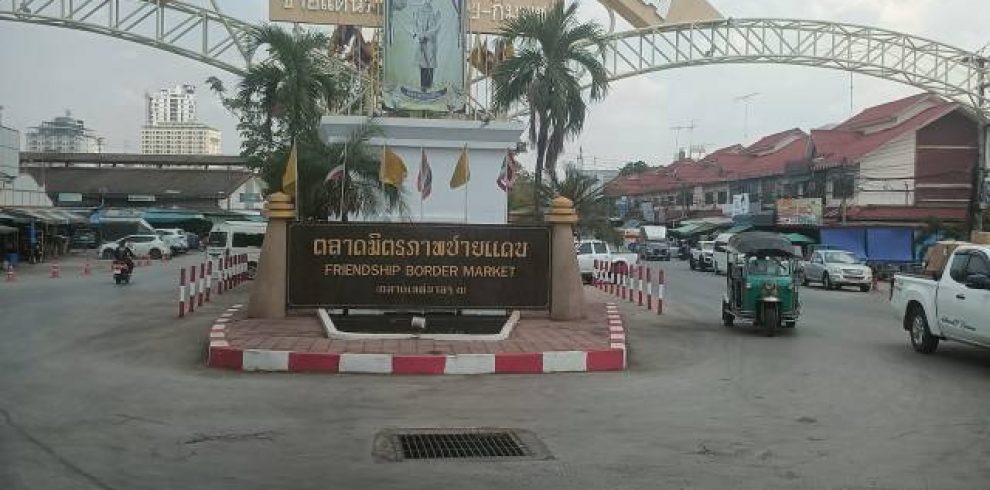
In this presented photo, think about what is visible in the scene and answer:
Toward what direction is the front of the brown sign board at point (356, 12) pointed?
toward the camera

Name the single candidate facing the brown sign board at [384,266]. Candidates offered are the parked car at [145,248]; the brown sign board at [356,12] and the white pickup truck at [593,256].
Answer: the brown sign board at [356,12]

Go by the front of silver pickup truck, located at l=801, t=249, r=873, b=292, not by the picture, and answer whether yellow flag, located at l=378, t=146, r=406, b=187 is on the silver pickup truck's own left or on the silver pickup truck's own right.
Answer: on the silver pickup truck's own right

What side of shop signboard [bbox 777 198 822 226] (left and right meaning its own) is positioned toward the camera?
front

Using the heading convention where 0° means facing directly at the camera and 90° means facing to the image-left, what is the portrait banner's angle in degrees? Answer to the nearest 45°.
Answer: approximately 0°

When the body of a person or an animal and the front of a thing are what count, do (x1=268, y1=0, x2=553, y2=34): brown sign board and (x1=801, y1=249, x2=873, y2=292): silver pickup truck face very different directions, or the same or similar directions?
same or similar directions

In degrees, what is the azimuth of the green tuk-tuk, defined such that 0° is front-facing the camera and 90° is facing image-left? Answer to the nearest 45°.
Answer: approximately 0°

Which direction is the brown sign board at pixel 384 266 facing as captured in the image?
toward the camera

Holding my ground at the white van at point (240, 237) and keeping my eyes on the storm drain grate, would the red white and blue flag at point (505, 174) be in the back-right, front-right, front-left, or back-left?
front-left

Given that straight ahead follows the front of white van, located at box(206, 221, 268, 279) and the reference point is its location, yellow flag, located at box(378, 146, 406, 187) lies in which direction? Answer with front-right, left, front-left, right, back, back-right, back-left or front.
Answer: left

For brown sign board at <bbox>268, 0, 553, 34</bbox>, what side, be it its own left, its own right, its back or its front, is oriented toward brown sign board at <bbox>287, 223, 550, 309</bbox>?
front

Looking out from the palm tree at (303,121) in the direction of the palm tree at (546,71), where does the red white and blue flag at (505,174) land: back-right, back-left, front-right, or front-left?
front-right

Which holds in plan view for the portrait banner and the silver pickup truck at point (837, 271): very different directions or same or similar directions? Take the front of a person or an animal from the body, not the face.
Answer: same or similar directions
